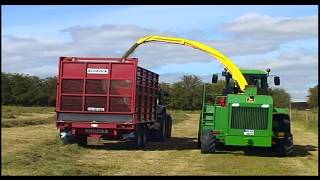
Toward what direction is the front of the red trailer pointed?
away from the camera

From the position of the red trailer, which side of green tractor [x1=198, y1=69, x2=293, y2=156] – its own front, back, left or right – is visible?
left

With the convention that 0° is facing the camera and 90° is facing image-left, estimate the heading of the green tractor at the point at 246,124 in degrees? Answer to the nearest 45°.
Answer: approximately 180°

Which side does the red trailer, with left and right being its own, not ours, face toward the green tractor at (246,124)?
right

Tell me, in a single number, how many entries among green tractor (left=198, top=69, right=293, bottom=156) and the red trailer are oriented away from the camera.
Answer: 2
